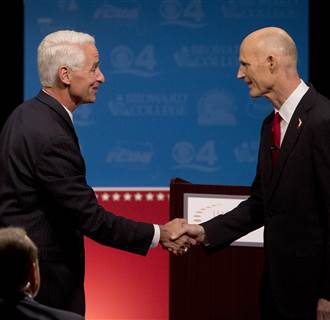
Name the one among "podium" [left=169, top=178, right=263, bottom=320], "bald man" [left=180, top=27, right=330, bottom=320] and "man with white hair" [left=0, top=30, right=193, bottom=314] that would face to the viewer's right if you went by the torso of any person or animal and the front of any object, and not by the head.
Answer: the man with white hair

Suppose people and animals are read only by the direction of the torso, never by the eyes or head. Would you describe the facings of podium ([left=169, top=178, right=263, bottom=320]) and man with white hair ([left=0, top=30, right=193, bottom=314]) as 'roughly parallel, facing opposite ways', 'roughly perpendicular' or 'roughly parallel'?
roughly perpendicular

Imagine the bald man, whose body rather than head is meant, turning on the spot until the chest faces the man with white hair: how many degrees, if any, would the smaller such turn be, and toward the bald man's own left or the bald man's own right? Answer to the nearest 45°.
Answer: approximately 45° to the bald man's own right

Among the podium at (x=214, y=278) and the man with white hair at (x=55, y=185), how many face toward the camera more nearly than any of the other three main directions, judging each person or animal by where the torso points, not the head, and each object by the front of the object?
1

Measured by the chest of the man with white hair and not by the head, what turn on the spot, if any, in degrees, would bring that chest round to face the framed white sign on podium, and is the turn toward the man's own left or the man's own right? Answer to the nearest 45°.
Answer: approximately 45° to the man's own left

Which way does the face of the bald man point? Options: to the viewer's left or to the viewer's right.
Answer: to the viewer's left

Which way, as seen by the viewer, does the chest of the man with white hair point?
to the viewer's right

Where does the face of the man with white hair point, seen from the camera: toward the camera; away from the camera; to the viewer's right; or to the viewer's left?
to the viewer's right

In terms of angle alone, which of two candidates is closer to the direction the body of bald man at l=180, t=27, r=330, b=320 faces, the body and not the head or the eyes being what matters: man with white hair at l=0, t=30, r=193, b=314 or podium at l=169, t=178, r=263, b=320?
the man with white hair

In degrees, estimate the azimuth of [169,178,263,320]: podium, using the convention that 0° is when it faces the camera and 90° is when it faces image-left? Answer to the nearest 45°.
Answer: approximately 0°
